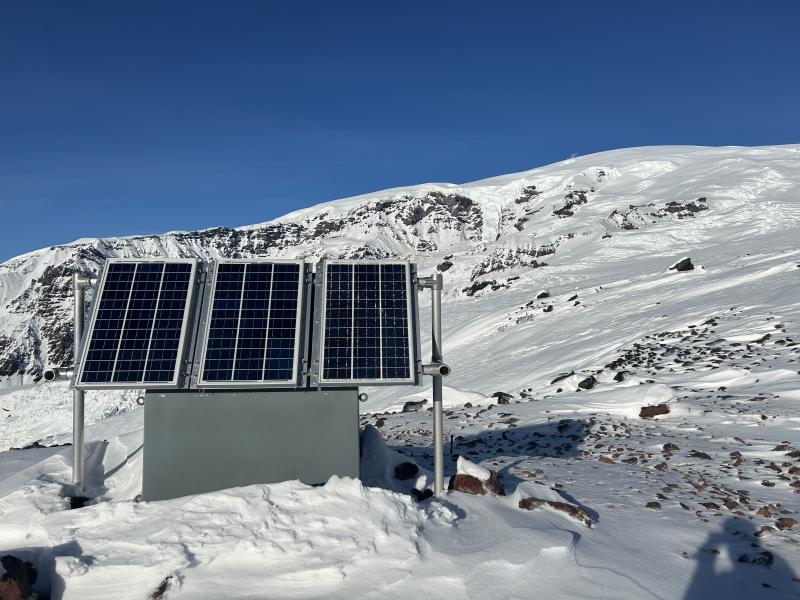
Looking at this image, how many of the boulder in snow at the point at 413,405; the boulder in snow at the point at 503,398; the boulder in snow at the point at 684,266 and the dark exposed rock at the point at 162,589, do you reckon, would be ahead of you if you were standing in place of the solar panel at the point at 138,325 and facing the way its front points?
1

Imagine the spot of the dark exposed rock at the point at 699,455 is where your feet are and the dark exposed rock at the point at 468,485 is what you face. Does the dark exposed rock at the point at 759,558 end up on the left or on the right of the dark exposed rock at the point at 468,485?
left

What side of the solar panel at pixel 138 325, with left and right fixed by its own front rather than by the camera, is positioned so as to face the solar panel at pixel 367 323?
left

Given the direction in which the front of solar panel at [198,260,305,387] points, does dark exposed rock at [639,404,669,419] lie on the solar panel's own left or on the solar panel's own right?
on the solar panel's own left

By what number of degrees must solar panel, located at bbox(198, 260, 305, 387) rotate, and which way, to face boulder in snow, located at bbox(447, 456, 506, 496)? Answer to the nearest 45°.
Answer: approximately 90° to its left

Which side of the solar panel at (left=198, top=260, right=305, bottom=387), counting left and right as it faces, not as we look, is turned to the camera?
front

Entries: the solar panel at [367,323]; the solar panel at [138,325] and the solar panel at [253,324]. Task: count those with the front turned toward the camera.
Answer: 3

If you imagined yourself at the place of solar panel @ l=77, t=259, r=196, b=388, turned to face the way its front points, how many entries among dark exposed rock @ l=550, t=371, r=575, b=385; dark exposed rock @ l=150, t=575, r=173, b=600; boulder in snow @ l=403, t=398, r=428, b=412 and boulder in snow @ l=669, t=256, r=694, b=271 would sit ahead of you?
1

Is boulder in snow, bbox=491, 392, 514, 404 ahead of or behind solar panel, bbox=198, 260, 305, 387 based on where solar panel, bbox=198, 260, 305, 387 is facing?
behind

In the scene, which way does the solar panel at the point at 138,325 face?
toward the camera

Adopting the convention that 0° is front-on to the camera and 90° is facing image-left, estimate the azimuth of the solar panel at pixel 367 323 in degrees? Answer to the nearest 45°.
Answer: approximately 0°
